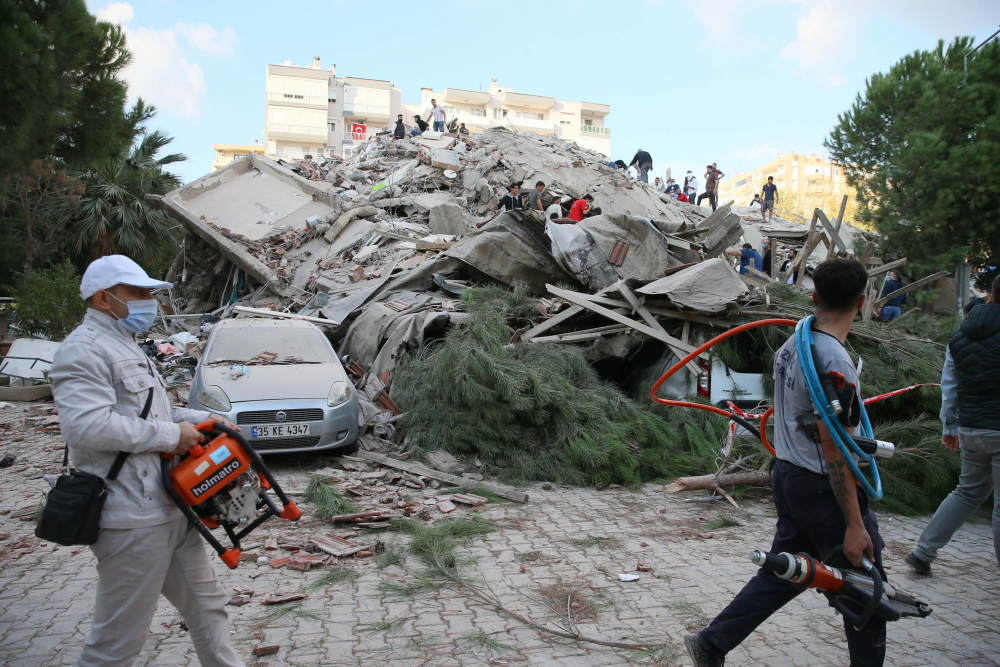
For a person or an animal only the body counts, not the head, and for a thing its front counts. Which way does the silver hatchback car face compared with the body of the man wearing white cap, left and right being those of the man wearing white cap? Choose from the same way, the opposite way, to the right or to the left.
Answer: to the right

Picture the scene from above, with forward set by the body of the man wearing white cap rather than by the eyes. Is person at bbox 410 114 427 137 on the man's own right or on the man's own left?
on the man's own left

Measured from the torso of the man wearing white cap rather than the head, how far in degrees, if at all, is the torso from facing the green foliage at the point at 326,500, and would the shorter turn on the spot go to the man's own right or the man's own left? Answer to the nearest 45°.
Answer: approximately 45° to the man's own left

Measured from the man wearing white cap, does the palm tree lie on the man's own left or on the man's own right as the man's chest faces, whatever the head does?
on the man's own left

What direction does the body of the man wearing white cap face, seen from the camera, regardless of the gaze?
to the viewer's right

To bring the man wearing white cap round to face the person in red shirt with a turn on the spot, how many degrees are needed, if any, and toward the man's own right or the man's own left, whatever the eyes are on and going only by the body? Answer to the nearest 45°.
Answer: approximately 45° to the man's own left

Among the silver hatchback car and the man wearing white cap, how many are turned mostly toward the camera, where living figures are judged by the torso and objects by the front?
1
